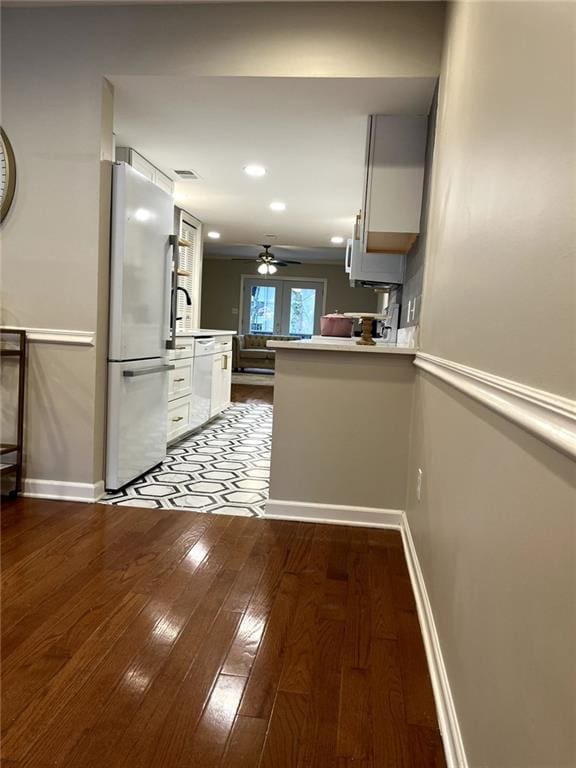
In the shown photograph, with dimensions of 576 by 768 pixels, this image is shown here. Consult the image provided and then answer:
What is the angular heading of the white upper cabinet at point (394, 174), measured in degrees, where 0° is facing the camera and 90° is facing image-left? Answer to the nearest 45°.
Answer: approximately 90°

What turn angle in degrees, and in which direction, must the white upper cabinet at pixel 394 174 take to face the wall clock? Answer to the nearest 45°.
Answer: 0° — it already faces it

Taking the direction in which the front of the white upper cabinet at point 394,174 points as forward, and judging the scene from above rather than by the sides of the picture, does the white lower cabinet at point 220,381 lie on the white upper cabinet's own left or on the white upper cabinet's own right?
on the white upper cabinet's own right

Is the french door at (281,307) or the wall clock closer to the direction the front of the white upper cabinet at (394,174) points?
the wall clock

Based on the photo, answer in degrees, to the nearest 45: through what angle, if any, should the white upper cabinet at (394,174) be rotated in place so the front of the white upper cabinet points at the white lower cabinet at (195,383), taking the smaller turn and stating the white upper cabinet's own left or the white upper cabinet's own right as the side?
approximately 45° to the white upper cabinet's own right

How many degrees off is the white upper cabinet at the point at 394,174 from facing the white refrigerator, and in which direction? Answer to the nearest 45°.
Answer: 0° — it already faces it
